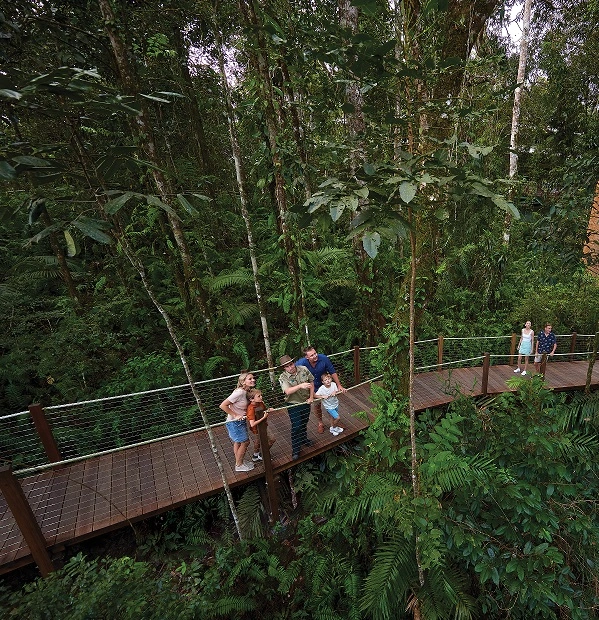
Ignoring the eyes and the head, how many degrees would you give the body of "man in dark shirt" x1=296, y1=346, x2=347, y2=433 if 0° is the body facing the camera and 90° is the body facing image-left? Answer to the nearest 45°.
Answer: approximately 0°

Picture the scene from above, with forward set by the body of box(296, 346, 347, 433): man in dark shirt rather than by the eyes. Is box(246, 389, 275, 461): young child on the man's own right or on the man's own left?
on the man's own right
